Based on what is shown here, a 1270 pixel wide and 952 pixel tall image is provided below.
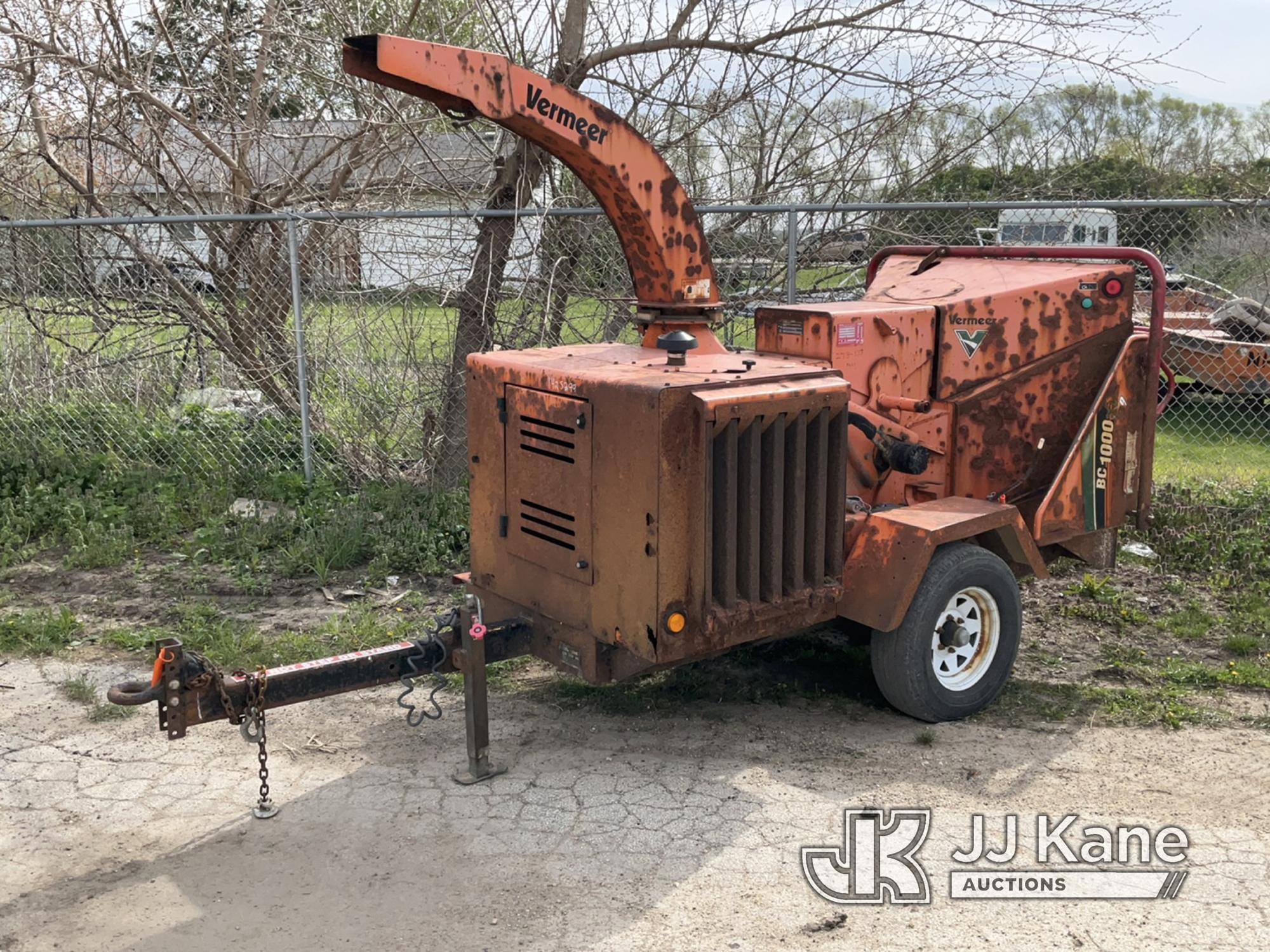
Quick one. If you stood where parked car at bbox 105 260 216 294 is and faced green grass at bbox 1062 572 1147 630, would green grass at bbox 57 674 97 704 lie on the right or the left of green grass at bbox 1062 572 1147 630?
right

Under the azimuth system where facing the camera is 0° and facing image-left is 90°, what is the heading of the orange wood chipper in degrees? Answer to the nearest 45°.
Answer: approximately 45°

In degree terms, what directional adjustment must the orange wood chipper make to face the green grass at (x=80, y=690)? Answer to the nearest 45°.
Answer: approximately 45° to its right

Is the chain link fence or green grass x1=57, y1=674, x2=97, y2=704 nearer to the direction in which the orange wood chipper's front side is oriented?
the green grass

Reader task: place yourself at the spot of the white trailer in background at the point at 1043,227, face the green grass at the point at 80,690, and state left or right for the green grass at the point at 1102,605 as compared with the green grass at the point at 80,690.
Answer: left

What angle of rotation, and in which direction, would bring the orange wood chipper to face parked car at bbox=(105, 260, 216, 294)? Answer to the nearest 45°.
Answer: approximately 90° to its right

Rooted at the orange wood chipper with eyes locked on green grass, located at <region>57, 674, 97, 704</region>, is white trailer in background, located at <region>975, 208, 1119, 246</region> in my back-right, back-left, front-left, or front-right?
back-right

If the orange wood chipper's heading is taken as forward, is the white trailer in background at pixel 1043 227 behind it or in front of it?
behind

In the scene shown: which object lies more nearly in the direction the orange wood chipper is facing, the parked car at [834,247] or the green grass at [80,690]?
the green grass

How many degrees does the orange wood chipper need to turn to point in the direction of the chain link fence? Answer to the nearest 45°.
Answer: approximately 90° to its right

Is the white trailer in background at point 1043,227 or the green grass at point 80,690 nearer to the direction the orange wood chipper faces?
the green grass

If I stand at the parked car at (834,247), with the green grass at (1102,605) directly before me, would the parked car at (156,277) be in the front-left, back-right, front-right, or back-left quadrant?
back-right

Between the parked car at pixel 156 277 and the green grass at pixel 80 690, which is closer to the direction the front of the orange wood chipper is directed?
the green grass

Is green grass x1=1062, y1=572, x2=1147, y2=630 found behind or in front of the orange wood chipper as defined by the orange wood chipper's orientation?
behind
